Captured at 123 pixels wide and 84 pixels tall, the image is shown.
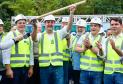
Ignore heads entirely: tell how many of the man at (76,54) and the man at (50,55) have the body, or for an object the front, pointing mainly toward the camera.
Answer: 2

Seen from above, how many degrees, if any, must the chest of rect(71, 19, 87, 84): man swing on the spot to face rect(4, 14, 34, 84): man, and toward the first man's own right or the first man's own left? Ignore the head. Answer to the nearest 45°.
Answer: approximately 45° to the first man's own right

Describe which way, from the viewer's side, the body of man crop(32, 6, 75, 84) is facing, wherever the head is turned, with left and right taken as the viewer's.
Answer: facing the viewer

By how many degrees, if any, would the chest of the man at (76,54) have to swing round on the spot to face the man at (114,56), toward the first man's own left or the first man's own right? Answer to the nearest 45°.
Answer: approximately 45° to the first man's own left

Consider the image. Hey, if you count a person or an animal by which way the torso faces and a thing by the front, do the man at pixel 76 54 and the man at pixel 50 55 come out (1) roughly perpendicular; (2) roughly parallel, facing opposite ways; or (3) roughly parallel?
roughly parallel

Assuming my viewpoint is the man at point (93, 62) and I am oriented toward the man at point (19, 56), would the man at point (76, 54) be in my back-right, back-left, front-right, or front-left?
front-right

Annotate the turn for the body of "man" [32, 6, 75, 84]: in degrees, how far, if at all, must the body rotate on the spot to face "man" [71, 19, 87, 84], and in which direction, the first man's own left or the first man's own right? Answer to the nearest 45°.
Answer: approximately 135° to the first man's own left

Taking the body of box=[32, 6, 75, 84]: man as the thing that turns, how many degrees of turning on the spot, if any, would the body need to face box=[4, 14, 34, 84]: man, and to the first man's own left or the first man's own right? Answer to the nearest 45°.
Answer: approximately 90° to the first man's own right

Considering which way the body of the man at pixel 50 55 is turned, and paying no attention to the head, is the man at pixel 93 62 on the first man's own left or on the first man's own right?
on the first man's own left

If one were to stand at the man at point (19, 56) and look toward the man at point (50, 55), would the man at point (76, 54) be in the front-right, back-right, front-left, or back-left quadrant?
front-left

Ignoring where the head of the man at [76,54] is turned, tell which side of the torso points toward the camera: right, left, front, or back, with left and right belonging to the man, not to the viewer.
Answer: front

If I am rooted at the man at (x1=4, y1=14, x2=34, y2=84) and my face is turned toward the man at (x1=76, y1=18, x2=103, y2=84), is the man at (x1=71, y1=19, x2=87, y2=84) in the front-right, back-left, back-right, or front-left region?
front-left
